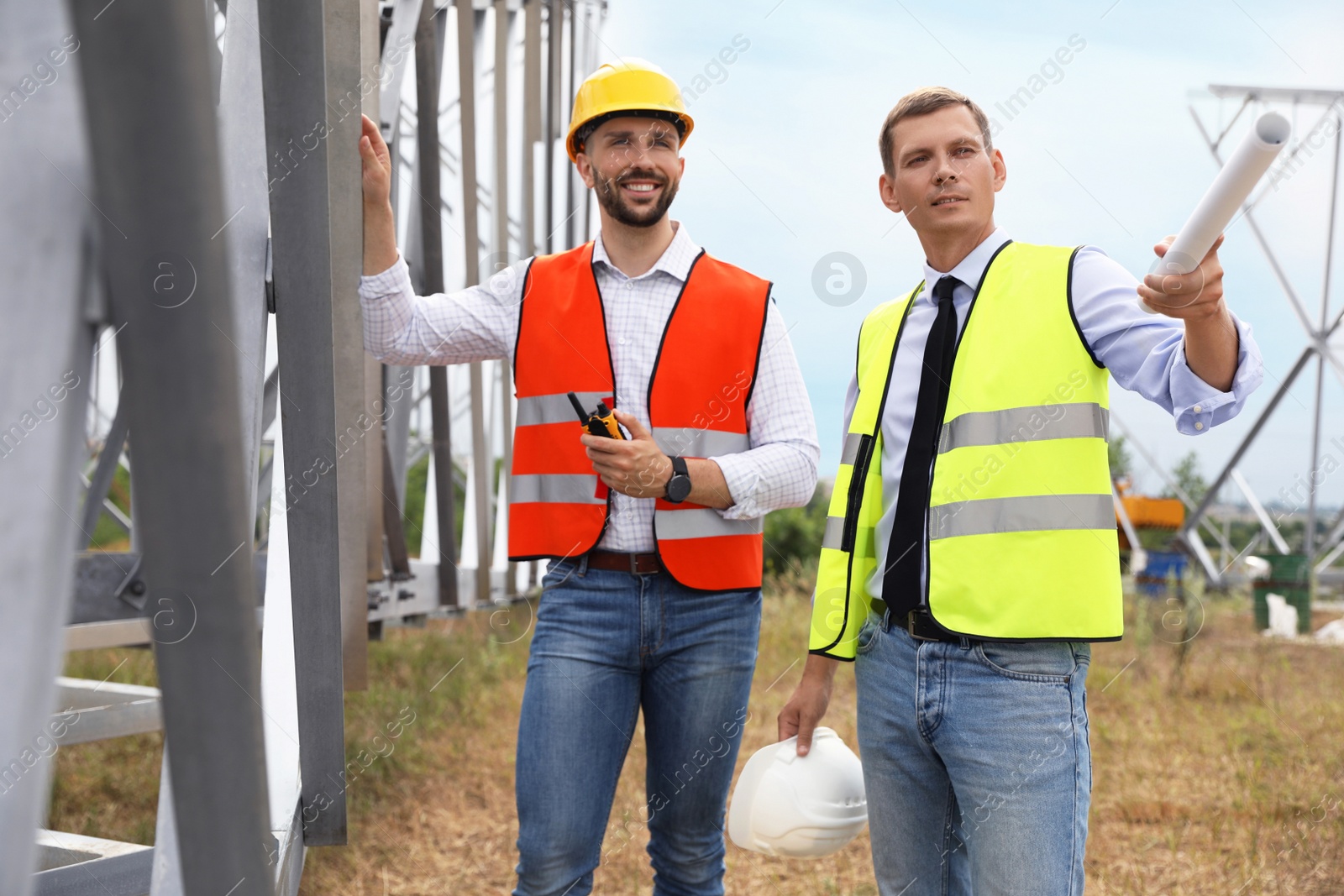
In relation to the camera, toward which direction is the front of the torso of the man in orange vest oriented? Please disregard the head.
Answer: toward the camera

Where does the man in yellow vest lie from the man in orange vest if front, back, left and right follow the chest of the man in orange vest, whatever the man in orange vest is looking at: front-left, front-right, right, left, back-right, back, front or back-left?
front-left
